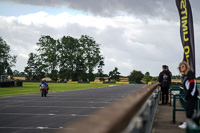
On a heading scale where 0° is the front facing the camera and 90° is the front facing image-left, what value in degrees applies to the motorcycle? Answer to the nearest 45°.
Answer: approximately 0°

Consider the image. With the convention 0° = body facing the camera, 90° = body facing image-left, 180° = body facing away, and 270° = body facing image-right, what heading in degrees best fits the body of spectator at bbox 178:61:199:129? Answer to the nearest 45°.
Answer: approximately 45°

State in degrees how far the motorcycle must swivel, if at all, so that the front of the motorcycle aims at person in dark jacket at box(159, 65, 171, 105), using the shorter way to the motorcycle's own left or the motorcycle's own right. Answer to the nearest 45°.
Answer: approximately 45° to the motorcycle's own left

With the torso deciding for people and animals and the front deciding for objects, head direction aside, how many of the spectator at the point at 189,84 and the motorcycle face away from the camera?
0

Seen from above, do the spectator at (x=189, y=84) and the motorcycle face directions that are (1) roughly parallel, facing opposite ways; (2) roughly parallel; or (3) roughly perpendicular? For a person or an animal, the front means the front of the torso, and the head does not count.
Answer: roughly perpendicular

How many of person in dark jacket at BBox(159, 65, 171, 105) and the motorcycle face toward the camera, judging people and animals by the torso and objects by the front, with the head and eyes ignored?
1

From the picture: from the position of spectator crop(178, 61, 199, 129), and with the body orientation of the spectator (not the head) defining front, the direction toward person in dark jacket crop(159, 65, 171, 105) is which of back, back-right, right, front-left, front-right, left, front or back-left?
back-right

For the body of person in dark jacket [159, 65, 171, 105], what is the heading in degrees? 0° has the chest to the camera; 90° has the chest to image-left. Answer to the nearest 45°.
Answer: approximately 180°
